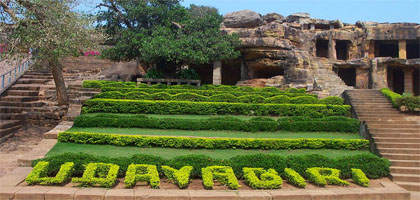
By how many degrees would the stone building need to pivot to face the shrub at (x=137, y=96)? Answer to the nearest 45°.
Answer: approximately 45° to its right

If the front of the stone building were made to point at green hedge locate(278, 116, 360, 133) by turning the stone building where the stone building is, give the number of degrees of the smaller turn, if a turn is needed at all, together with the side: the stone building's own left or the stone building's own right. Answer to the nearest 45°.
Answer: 0° — it already faces it

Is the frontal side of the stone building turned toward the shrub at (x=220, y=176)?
yes

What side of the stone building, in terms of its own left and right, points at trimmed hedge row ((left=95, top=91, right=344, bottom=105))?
front

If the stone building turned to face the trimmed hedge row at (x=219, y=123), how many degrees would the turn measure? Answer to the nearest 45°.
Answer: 0° — it already faces it

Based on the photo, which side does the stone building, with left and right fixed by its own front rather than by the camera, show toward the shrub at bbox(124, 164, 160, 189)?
front

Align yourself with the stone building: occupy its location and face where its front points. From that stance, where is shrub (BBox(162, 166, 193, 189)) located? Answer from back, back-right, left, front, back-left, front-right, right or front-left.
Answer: front

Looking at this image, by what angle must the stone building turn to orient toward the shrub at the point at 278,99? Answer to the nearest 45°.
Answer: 0° — it already faces it

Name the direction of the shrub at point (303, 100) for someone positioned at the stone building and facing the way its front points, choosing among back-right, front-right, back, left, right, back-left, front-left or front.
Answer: front

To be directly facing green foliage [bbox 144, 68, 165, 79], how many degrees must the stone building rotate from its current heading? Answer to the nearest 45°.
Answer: approximately 45° to its right

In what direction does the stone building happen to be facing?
toward the camera
